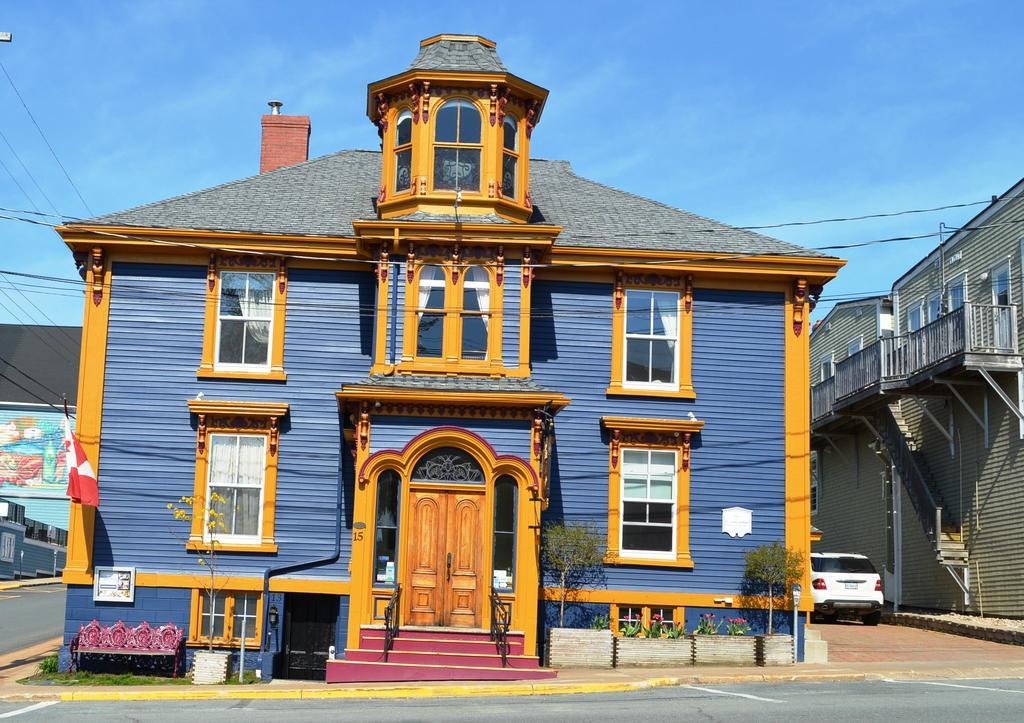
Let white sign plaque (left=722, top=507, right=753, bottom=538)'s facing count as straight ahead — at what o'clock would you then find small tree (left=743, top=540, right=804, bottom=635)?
The small tree is roughly at 10 o'clock from the white sign plaque.

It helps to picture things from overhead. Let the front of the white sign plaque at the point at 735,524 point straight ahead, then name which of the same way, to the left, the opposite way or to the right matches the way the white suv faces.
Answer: the opposite way

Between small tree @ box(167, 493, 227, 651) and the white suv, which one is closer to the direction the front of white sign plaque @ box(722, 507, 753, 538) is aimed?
the small tree

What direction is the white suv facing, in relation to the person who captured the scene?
facing away from the viewer

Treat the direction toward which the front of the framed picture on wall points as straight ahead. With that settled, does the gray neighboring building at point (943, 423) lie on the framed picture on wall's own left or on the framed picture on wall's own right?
on the framed picture on wall's own left

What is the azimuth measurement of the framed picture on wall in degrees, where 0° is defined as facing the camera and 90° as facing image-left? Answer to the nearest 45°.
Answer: approximately 0°

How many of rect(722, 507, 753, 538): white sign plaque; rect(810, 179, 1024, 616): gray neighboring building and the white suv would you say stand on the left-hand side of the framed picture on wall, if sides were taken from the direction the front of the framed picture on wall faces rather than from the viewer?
3

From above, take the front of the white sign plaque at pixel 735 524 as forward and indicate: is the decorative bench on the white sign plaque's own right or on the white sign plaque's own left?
on the white sign plaque's own right

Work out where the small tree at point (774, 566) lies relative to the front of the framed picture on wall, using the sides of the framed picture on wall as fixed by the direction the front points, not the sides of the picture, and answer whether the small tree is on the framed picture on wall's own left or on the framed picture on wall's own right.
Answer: on the framed picture on wall's own left

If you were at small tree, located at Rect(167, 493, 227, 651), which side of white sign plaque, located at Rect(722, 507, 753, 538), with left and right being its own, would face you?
right
